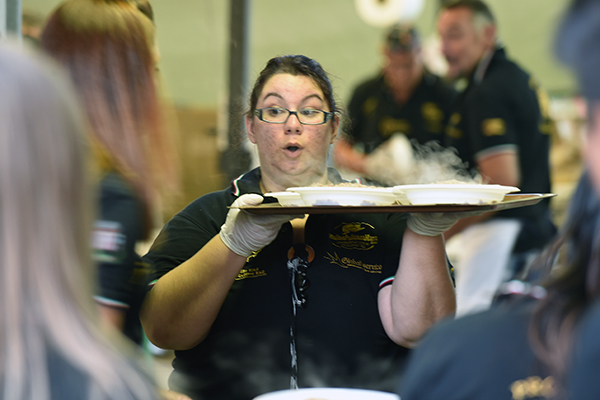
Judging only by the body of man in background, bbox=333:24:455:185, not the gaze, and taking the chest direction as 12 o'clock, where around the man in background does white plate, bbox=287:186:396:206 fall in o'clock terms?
The white plate is roughly at 12 o'clock from the man in background.

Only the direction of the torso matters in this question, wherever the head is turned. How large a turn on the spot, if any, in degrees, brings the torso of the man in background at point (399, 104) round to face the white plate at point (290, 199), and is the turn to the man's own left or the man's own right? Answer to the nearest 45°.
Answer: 0° — they already face it

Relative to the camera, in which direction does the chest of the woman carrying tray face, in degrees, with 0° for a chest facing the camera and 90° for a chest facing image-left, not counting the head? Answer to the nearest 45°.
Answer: approximately 0°

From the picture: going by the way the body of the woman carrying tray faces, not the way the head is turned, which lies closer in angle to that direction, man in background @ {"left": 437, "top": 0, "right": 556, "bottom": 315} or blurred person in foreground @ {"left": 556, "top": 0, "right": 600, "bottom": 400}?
the blurred person in foreground

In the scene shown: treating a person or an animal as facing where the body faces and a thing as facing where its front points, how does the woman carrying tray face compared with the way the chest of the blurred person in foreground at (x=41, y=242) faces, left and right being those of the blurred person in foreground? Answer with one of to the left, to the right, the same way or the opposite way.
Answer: the opposite way

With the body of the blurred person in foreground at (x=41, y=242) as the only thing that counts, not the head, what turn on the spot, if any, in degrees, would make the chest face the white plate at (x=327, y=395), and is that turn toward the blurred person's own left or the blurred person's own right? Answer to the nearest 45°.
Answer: approximately 45° to the blurred person's own right

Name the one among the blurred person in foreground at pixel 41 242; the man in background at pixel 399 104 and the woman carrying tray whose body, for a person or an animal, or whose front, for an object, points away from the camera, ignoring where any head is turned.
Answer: the blurred person in foreground

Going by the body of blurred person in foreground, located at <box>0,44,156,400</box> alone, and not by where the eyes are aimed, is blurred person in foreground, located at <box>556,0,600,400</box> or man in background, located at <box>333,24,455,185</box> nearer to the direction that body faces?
the man in background

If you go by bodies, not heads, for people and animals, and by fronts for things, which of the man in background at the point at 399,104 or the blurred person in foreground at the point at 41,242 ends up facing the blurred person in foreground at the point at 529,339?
the man in background

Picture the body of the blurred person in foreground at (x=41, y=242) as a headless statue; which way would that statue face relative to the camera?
away from the camera
